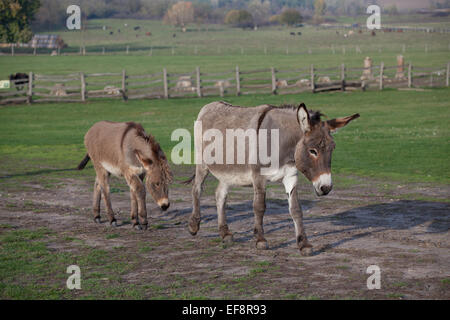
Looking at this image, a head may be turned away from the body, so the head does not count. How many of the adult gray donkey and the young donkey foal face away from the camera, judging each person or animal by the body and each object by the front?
0

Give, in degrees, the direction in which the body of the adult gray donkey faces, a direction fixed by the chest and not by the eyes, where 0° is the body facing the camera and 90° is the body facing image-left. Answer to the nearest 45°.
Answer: approximately 315°

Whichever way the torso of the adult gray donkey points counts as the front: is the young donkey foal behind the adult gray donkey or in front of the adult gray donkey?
behind

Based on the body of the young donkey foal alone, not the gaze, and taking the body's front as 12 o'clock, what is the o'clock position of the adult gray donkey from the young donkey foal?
The adult gray donkey is roughly at 12 o'clock from the young donkey foal.

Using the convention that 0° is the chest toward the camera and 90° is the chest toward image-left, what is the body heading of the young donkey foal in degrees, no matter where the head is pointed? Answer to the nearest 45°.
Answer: approximately 315°
